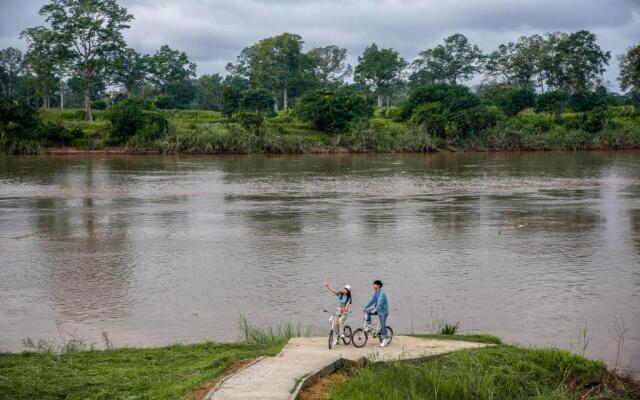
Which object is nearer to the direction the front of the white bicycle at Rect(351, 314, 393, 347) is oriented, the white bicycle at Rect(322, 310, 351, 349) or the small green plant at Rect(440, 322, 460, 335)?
the white bicycle

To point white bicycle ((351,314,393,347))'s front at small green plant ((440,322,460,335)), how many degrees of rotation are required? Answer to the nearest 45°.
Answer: approximately 180°
